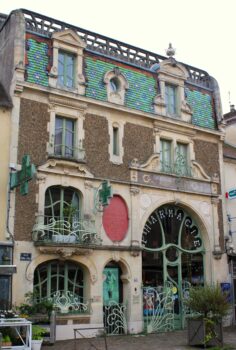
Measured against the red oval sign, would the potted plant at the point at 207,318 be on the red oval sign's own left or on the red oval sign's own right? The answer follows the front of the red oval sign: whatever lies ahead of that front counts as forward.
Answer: on the red oval sign's own left

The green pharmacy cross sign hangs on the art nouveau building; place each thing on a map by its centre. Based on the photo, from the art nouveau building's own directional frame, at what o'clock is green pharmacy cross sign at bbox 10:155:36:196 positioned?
The green pharmacy cross sign is roughly at 3 o'clock from the art nouveau building.

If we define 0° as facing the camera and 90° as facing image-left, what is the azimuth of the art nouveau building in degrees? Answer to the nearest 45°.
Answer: approximately 315°

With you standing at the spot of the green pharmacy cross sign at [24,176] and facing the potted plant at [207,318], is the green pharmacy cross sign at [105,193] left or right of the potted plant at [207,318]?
left
